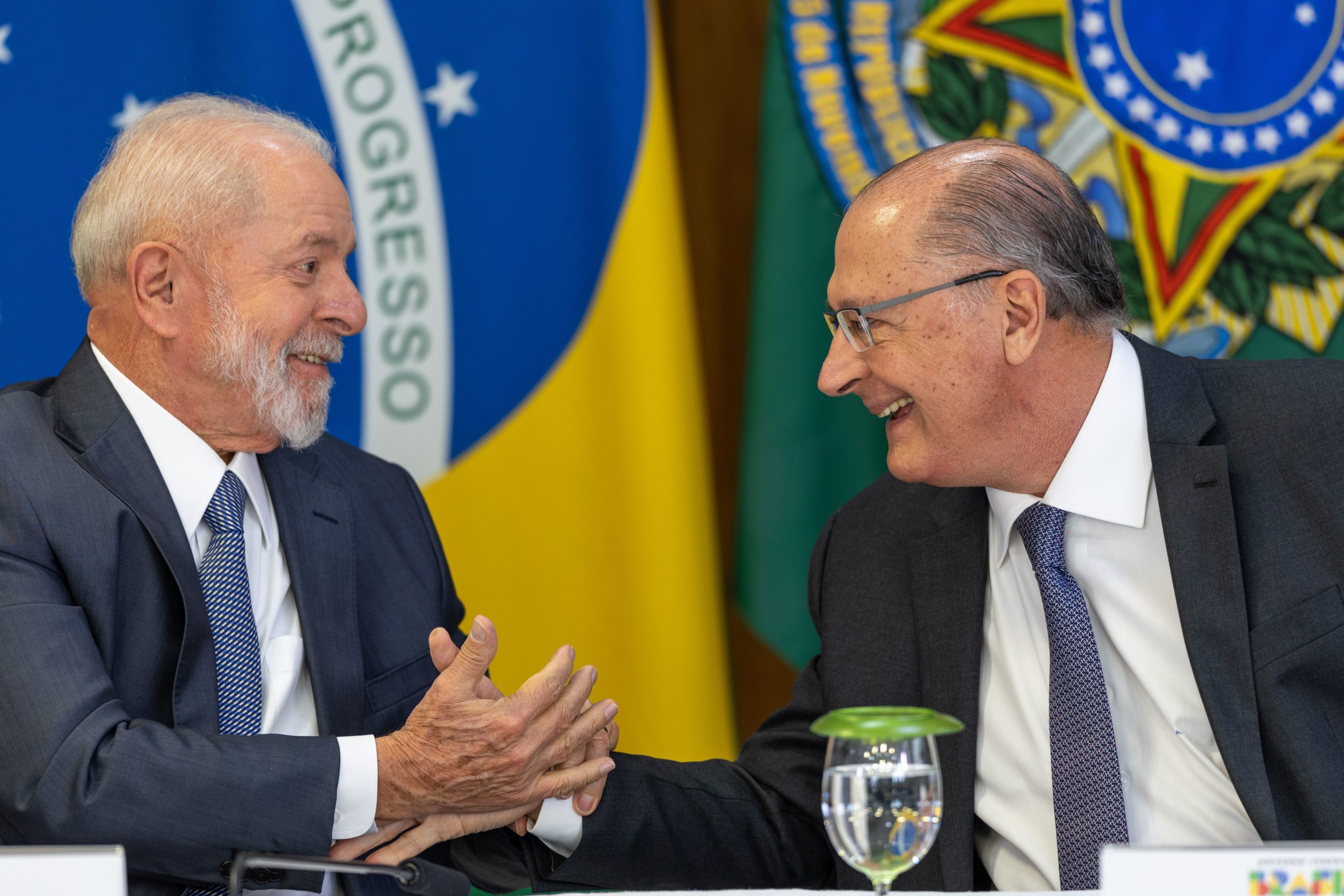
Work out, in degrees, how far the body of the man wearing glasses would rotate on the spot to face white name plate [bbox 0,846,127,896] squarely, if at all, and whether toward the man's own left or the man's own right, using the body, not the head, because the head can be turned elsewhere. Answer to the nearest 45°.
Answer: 0° — they already face it

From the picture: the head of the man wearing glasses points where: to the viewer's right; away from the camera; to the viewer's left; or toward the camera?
to the viewer's left

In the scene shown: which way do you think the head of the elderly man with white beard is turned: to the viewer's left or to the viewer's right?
to the viewer's right

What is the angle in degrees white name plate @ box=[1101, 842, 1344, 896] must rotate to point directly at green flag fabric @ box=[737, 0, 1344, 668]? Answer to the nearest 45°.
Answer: approximately 180°

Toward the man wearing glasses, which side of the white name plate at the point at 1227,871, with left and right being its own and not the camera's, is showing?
back

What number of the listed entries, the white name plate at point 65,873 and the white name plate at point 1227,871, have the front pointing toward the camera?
2

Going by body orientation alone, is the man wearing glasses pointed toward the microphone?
yes

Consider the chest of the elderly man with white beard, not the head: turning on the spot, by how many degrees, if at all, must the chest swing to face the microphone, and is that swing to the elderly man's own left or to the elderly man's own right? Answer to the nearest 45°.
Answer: approximately 45° to the elderly man's own right

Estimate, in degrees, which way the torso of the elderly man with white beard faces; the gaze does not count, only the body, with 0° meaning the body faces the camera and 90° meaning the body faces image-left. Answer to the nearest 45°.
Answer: approximately 315°
